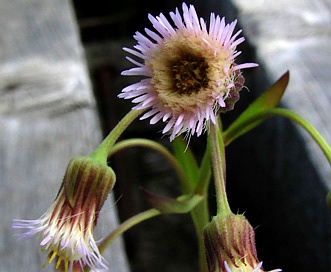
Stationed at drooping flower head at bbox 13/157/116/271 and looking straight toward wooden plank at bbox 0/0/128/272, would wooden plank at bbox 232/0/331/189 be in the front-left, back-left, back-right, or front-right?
front-right

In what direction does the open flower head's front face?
toward the camera

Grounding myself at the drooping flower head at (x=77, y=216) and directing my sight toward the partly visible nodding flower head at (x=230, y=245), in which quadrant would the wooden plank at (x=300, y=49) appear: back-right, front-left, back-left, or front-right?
front-left

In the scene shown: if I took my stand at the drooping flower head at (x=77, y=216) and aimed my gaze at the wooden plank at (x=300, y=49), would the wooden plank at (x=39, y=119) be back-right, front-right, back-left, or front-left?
front-left
